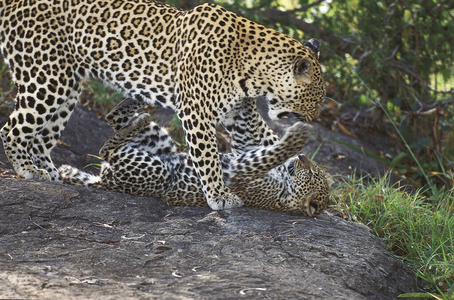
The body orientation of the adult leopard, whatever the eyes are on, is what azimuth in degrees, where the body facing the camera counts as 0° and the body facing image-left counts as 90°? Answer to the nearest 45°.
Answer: approximately 270°
